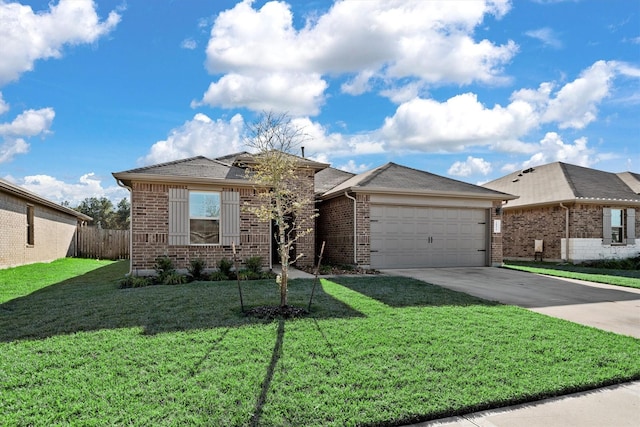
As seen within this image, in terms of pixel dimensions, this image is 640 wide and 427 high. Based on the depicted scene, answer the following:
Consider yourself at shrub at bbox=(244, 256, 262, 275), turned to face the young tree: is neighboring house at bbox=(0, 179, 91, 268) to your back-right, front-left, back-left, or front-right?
back-right

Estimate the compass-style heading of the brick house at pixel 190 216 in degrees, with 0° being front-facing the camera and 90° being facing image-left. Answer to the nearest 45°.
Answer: approximately 0°

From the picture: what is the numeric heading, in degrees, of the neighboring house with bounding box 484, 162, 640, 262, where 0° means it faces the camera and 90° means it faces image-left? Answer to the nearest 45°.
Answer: approximately 315°

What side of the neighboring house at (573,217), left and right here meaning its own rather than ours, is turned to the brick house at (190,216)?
right

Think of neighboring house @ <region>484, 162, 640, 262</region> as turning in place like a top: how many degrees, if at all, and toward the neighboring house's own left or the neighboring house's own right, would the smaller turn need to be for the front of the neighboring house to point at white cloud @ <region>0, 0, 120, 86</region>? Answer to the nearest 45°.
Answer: approximately 90° to the neighboring house's own right

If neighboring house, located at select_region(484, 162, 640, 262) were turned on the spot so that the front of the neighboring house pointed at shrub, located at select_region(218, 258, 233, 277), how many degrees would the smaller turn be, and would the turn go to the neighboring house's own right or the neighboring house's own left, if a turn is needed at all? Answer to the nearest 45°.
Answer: approximately 90° to the neighboring house's own right

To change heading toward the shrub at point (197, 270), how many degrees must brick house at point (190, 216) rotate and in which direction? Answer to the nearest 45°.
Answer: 0° — it already faces it

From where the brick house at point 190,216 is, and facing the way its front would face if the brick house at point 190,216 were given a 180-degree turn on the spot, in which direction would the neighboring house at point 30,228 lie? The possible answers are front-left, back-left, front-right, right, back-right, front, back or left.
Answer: front-left
